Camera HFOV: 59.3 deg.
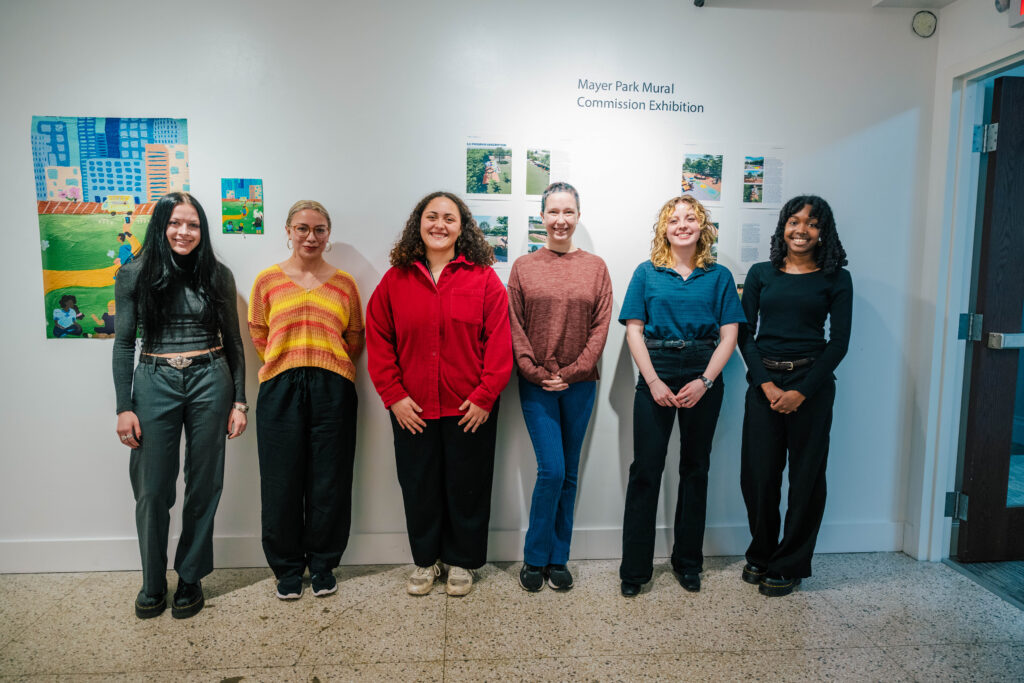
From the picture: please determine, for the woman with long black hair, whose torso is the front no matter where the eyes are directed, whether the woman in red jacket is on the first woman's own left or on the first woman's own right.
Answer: on the first woman's own left

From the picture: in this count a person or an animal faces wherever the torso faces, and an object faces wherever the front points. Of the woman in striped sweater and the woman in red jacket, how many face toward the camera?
2

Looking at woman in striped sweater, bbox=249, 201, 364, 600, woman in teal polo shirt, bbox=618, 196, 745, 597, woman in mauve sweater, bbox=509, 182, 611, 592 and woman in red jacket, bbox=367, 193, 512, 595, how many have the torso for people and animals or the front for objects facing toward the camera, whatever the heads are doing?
4

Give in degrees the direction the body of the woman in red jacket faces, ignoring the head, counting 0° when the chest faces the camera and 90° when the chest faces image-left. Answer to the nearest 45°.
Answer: approximately 0°

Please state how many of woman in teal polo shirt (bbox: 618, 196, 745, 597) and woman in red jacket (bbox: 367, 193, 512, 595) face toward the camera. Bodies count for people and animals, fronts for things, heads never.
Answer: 2

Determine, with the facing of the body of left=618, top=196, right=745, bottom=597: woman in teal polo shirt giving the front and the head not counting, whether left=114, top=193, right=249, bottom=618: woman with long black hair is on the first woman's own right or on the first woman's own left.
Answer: on the first woman's own right

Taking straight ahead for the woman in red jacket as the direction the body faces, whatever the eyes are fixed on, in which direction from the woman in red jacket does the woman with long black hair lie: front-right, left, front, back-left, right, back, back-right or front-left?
right

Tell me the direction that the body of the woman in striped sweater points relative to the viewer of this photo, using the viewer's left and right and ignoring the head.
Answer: facing the viewer

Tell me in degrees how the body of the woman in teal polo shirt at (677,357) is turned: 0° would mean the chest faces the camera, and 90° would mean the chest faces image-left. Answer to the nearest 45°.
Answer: approximately 0°

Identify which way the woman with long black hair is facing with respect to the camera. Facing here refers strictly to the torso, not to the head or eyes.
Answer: toward the camera
